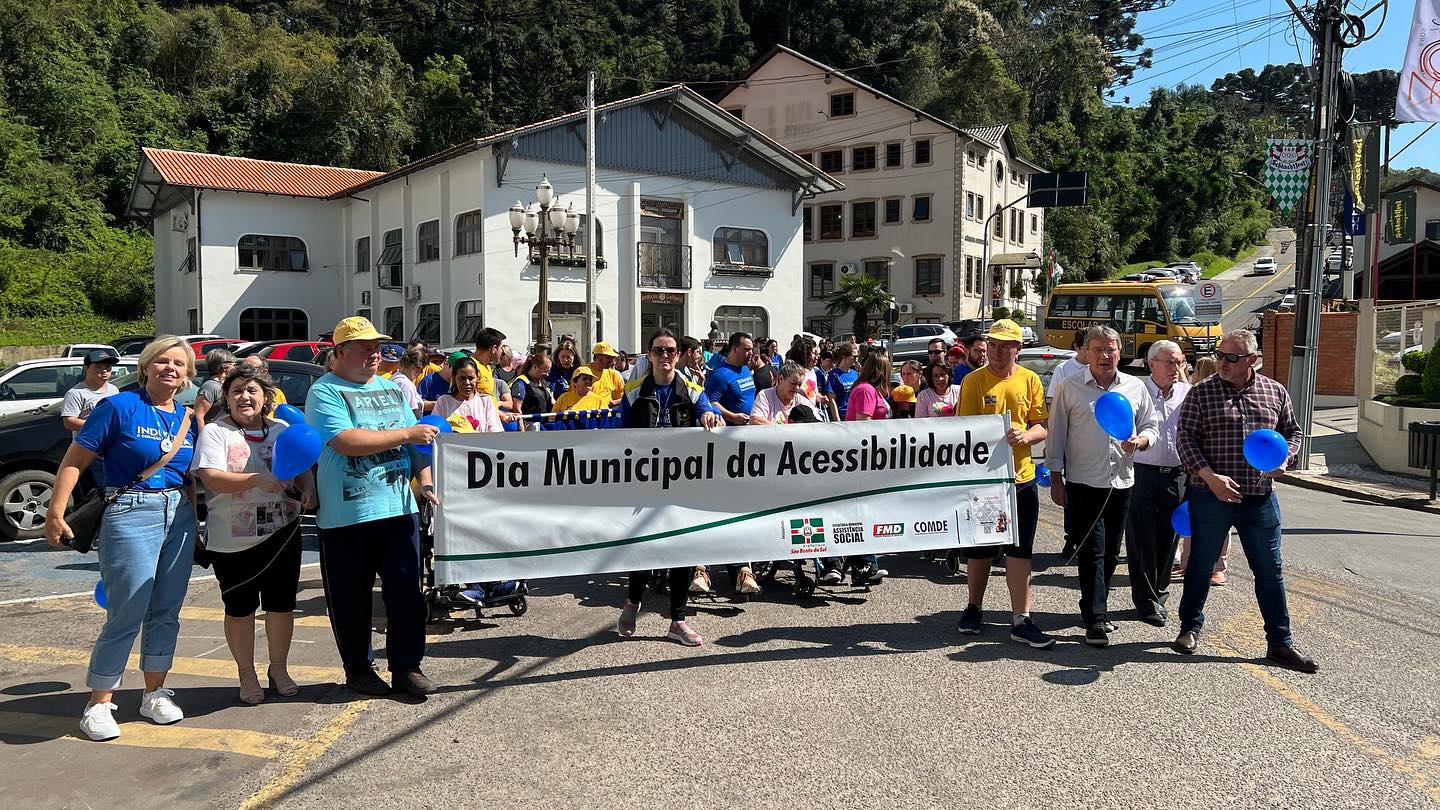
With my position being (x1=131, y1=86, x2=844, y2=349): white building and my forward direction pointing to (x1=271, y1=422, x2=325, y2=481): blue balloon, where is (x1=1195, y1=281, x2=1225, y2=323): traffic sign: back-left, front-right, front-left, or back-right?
front-left

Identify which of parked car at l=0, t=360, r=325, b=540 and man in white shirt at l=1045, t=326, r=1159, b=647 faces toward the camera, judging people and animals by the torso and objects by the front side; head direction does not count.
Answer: the man in white shirt

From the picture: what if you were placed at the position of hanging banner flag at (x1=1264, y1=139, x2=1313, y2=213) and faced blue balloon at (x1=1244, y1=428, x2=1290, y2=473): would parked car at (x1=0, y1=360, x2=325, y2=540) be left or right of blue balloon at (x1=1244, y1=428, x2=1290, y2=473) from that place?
right

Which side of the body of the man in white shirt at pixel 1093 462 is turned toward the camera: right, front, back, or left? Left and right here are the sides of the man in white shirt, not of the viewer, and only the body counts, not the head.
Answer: front

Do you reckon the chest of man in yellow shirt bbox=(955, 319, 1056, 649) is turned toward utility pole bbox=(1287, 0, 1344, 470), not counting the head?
no

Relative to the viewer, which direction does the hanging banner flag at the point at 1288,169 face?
toward the camera

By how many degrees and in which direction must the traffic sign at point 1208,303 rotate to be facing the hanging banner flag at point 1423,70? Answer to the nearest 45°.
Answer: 0° — it already faces it

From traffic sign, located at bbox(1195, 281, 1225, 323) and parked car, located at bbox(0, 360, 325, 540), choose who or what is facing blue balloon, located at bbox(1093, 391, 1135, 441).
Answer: the traffic sign

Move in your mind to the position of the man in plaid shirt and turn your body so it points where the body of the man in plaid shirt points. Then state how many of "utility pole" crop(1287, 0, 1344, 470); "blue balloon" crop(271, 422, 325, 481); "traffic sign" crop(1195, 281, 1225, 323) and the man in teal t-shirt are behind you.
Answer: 2

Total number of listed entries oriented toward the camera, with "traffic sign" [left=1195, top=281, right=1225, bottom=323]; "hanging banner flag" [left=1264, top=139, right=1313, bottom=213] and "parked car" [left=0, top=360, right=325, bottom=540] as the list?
2

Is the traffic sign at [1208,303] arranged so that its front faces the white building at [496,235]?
no

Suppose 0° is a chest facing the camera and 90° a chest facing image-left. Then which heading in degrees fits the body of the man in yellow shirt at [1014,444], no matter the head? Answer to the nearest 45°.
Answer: approximately 0°

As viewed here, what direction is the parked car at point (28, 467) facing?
to the viewer's left

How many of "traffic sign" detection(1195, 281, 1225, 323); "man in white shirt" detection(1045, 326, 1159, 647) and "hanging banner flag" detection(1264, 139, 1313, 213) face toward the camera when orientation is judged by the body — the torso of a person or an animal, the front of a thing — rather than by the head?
3

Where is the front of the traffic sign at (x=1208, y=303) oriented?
toward the camera

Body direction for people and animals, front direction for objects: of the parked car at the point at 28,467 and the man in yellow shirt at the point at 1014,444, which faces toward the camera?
the man in yellow shirt

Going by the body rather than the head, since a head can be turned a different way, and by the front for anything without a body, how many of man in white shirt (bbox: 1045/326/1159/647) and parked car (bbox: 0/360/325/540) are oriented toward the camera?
1
